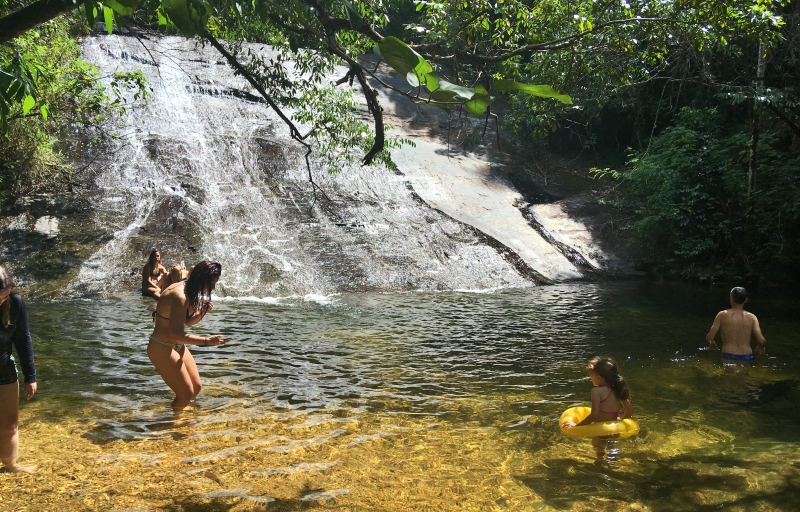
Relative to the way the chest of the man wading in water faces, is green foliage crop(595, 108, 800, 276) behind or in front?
in front

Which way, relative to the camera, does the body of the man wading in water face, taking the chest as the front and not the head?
away from the camera

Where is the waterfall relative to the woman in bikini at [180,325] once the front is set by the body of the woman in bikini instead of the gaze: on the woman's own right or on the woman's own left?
on the woman's own left

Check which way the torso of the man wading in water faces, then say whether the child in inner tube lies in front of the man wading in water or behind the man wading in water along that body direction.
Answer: behind

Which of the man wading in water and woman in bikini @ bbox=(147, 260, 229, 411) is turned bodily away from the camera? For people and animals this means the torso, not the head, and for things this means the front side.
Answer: the man wading in water

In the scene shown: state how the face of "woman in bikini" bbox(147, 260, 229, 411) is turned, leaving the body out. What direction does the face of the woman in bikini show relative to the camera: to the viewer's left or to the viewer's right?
to the viewer's right

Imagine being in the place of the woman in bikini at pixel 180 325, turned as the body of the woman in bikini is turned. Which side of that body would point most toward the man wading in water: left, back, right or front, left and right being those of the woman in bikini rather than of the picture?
front

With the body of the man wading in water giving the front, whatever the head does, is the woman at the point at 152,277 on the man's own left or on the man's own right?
on the man's own left

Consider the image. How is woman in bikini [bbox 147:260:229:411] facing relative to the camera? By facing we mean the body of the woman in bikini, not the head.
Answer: to the viewer's right

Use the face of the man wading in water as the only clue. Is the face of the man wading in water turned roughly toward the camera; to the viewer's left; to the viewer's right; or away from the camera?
away from the camera

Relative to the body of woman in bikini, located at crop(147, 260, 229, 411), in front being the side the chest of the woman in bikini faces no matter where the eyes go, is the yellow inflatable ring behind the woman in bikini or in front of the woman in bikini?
in front

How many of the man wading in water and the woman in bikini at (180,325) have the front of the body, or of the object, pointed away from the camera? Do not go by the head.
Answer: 1

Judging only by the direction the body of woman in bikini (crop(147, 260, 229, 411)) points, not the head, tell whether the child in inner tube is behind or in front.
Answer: in front

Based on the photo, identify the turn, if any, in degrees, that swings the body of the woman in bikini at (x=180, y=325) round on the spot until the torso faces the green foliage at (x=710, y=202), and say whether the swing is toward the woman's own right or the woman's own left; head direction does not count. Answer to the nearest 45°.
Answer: approximately 45° to the woman's own left
